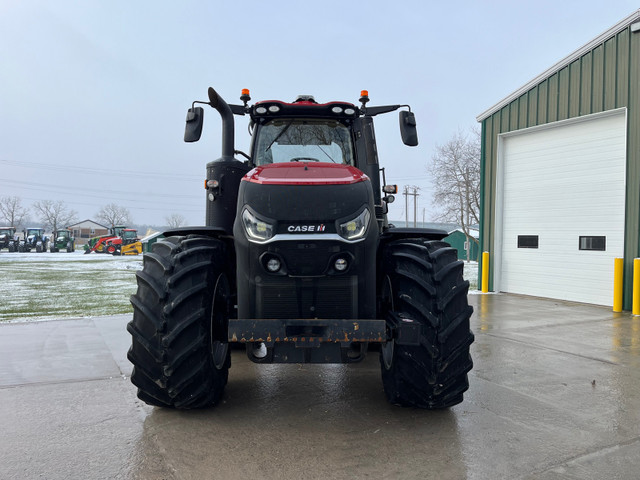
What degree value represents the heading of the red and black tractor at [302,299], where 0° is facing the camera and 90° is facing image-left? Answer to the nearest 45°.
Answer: approximately 0°

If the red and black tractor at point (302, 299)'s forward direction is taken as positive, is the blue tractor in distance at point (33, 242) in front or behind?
behind

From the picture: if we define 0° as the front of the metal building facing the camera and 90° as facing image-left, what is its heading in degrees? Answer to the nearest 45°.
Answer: approximately 45°

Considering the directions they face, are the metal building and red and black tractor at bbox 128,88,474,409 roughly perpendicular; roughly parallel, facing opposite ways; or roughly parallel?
roughly perpendicular

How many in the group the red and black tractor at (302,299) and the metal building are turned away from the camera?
0

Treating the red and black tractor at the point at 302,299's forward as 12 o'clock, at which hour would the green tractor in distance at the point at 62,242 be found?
The green tractor in distance is roughly at 5 o'clock from the red and black tractor.

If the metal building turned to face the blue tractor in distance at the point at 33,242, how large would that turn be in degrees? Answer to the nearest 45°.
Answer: approximately 45° to its right
